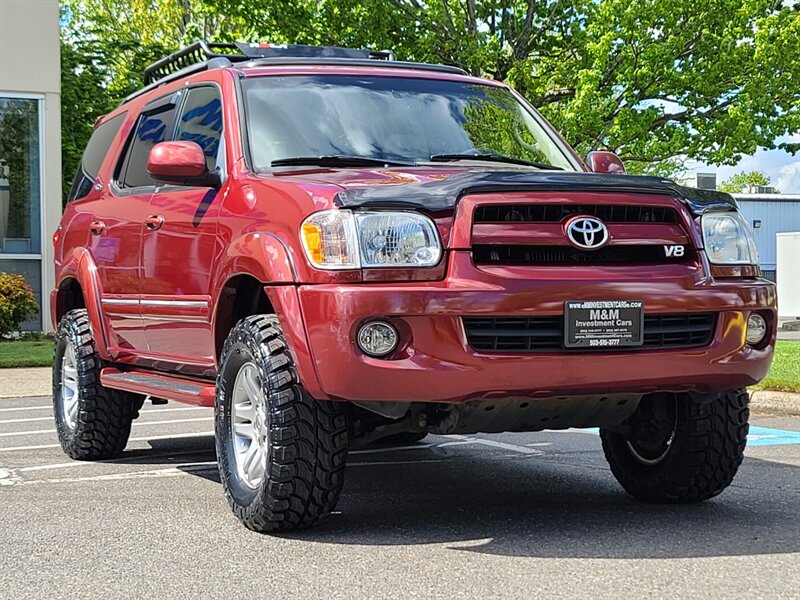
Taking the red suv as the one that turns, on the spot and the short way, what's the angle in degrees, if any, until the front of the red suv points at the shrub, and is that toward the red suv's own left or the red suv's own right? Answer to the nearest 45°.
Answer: approximately 180°

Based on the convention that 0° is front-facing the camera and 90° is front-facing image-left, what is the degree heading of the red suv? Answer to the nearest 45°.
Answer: approximately 315°

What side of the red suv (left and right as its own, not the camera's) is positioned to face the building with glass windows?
back

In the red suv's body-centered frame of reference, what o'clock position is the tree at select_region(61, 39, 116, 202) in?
The tree is roughly at 7 o'clock from the red suv.
